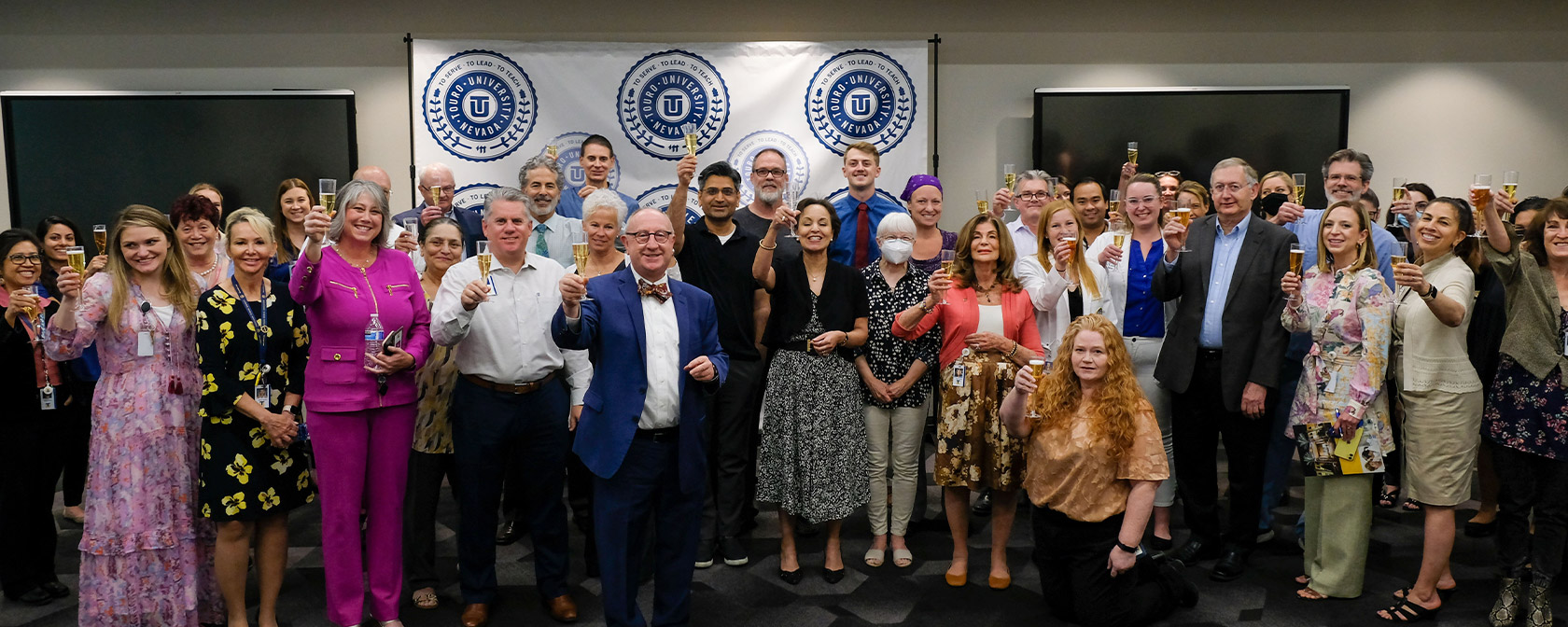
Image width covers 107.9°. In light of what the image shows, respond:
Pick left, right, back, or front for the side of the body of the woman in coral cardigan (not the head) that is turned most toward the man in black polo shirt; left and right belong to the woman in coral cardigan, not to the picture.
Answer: right

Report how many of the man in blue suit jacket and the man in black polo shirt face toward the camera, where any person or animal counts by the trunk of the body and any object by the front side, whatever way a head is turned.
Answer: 2

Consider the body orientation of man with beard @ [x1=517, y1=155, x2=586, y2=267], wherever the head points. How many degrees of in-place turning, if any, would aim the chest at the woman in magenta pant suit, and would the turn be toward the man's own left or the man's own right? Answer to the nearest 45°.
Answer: approximately 45° to the man's own right

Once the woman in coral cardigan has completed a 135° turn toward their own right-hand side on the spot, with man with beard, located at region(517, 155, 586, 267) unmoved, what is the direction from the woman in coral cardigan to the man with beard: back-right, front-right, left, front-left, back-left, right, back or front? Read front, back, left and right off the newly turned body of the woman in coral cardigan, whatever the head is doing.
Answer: front-left

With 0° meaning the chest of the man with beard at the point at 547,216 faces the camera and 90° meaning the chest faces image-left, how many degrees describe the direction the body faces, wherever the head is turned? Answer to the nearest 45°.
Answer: approximately 0°
